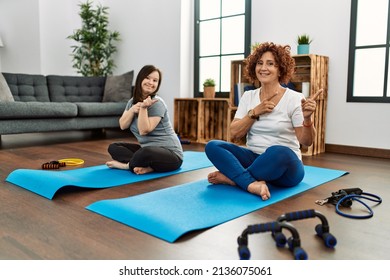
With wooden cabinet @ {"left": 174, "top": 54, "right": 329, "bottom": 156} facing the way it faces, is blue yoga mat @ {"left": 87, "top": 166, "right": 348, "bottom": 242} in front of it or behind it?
in front

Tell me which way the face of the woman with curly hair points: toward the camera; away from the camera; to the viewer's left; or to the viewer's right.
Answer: toward the camera

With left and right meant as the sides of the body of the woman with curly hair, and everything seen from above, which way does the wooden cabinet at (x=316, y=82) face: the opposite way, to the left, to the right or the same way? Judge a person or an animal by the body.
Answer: the same way

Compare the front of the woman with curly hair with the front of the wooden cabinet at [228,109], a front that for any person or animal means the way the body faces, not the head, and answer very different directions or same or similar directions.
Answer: same or similar directions

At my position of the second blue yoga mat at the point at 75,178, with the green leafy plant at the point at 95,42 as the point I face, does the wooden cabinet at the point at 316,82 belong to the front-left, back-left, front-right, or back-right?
front-right

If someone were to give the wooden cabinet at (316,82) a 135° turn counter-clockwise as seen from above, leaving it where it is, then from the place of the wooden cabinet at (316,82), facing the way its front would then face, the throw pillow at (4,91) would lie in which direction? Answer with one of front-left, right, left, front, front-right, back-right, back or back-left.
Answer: back

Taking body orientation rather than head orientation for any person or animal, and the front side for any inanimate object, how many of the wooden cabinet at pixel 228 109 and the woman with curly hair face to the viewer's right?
0

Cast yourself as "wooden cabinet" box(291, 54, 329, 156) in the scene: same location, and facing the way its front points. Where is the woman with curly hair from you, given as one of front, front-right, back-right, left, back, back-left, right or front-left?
front-left

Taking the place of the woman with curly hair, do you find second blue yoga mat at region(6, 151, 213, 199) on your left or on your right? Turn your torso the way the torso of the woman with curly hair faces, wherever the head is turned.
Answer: on your right

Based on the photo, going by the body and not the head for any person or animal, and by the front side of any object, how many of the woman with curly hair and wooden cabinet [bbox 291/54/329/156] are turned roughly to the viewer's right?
0

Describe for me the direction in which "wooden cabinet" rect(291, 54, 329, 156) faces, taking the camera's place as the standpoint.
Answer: facing the viewer and to the left of the viewer

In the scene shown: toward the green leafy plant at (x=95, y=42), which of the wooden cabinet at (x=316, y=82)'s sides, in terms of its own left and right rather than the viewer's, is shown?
right

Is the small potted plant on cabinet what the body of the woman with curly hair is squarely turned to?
no
